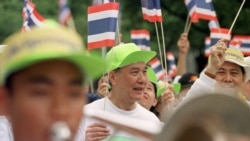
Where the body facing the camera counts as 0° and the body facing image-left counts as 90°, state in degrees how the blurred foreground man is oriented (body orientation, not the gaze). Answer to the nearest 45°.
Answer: approximately 315°

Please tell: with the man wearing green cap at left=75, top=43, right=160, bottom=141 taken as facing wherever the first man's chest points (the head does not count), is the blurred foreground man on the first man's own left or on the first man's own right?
on the first man's own right

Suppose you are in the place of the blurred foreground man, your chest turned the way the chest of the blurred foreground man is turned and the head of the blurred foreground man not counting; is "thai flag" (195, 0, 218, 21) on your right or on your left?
on your left

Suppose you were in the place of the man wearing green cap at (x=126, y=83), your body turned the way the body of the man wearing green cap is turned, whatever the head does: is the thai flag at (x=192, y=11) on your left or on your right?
on your left

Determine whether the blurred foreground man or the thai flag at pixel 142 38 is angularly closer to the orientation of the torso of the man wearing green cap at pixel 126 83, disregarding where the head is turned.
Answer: the blurred foreground man

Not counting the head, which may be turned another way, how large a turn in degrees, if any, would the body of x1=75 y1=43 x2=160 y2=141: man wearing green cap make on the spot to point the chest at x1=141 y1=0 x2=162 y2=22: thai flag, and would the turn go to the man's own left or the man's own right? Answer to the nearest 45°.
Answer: approximately 135° to the man's own left
